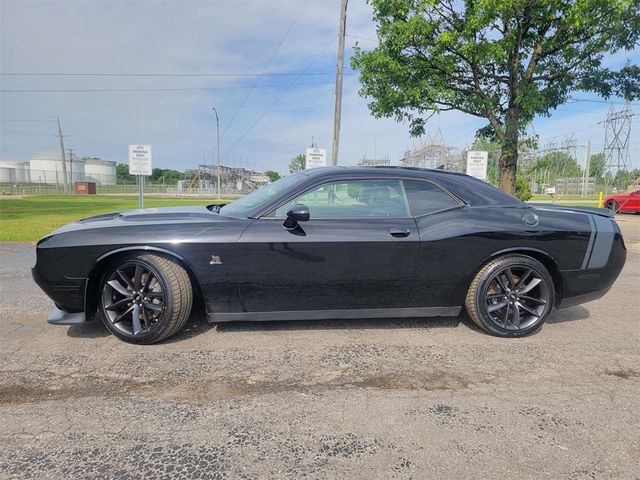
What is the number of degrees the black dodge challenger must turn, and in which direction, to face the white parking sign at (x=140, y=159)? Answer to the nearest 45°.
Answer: approximately 45° to its right

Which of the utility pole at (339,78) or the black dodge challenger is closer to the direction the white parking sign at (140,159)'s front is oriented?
the black dodge challenger

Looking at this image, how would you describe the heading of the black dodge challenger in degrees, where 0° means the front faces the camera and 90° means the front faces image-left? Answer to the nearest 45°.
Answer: approximately 90°

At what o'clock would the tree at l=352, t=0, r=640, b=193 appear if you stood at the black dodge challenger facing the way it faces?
The tree is roughly at 4 o'clock from the black dodge challenger.

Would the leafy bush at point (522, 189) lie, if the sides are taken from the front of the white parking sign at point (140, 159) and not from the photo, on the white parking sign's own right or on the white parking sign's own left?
on the white parking sign's own left

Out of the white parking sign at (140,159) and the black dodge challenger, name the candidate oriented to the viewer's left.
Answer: the black dodge challenger

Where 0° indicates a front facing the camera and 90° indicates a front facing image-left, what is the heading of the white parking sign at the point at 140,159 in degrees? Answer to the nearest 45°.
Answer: approximately 0°

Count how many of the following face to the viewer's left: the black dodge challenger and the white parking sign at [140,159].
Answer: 1

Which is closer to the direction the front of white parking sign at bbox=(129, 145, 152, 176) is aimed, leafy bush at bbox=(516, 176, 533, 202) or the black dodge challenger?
the black dodge challenger

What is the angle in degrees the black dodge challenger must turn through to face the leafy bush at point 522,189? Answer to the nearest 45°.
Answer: approximately 135° to its right

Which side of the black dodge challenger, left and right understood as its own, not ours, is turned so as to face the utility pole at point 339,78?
right
